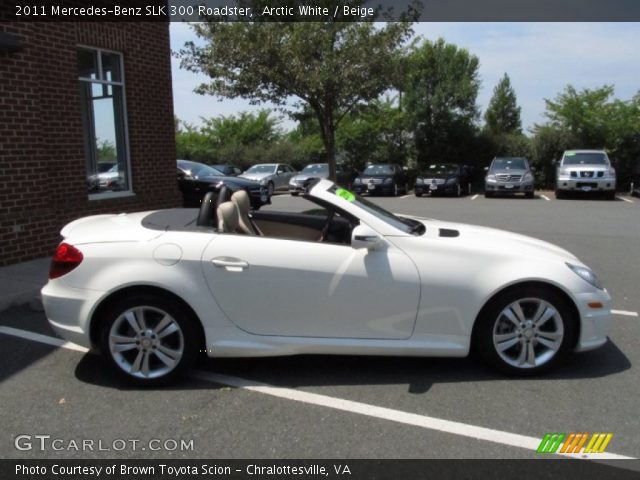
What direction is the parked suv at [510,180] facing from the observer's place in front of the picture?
facing the viewer

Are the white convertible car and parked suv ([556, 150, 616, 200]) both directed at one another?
no

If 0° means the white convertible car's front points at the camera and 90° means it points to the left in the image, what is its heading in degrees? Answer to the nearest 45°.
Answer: approximately 270°

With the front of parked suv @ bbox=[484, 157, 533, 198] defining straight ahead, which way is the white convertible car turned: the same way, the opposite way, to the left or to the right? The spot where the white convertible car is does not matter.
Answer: to the left

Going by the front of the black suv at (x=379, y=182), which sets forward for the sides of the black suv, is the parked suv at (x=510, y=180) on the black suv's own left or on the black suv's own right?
on the black suv's own left

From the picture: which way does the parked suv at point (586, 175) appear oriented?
toward the camera

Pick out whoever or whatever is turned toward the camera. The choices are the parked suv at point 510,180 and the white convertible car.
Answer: the parked suv

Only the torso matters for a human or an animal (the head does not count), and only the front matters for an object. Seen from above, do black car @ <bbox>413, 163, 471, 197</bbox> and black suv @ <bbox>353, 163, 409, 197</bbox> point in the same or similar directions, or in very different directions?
same or similar directions

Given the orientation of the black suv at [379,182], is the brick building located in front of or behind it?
in front

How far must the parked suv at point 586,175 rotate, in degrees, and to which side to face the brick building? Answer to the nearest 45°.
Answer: approximately 45° to its right

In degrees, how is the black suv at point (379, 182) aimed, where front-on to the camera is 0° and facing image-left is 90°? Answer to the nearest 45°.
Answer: approximately 45°

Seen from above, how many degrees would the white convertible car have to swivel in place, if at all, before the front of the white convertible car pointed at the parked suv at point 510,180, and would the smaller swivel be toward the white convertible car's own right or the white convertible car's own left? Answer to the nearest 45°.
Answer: approximately 90° to the white convertible car's own left

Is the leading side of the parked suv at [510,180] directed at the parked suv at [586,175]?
no

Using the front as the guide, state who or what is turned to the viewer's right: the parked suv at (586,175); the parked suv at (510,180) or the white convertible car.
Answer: the white convertible car

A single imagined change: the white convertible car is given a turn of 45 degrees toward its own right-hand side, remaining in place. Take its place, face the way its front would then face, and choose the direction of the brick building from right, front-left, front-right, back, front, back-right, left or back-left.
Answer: back

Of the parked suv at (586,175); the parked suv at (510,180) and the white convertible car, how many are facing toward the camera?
2

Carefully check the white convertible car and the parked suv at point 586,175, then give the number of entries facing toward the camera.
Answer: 1

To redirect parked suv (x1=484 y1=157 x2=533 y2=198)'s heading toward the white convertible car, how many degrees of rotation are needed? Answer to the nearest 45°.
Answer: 0° — it already faces it
